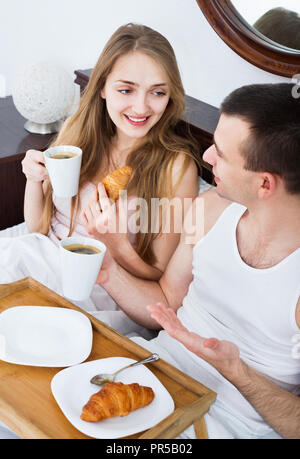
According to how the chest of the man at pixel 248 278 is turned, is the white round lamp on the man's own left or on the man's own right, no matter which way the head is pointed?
on the man's own right

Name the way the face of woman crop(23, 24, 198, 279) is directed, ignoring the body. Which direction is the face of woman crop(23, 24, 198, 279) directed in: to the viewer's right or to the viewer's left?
to the viewer's right

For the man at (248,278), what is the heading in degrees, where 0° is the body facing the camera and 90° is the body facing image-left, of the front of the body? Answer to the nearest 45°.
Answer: approximately 45°

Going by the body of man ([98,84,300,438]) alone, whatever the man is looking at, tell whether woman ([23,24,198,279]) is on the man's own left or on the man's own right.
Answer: on the man's own right

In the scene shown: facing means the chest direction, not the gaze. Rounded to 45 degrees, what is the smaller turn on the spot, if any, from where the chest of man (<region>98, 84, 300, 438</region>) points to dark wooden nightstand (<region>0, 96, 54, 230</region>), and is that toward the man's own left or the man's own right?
approximately 90° to the man's own right
